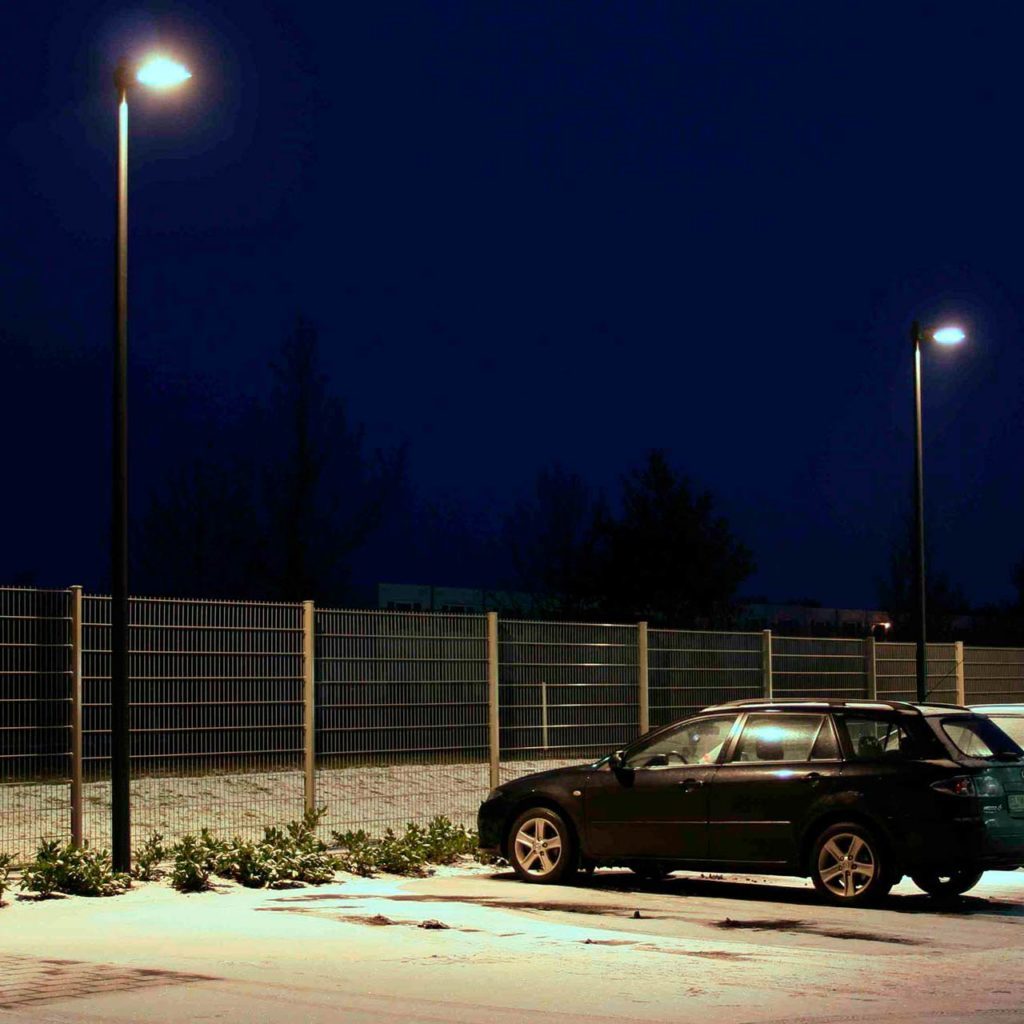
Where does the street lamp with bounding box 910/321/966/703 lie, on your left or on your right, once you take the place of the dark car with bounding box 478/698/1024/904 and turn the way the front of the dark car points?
on your right

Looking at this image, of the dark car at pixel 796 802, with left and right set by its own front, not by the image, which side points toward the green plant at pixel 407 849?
front

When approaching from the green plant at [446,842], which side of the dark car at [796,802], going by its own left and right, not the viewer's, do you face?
front

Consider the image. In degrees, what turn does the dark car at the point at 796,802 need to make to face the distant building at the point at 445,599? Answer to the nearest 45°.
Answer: approximately 45° to its right

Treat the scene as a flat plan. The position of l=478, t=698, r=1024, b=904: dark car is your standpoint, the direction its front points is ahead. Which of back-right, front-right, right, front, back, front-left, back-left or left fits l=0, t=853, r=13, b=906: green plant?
front-left

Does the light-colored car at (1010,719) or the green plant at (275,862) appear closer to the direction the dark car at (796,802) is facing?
the green plant

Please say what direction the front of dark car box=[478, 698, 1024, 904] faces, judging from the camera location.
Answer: facing away from the viewer and to the left of the viewer

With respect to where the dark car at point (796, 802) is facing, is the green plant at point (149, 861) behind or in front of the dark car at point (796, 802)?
in front

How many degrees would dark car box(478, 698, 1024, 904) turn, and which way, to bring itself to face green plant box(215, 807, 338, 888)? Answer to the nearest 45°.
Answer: approximately 45° to its left

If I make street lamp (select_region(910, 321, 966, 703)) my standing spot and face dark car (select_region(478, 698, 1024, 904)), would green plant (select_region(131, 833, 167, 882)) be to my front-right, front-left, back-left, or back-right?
front-right

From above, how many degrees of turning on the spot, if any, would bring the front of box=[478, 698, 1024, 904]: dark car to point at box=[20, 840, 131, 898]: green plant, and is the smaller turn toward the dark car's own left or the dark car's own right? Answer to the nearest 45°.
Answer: approximately 45° to the dark car's own left
